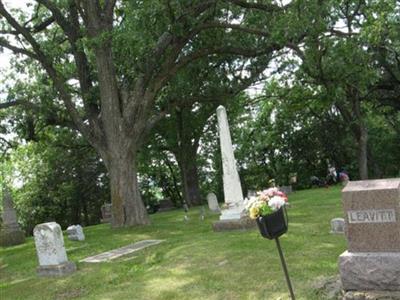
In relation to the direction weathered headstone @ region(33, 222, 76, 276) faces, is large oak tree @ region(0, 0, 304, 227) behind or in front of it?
behind

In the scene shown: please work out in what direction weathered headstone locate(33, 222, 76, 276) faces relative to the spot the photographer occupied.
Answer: facing the viewer

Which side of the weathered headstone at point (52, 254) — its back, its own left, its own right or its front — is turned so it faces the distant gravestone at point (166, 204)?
back

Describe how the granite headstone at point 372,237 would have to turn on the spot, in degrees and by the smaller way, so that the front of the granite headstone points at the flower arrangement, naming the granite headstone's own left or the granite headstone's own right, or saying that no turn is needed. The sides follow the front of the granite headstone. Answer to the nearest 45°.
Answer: approximately 90° to the granite headstone's own right

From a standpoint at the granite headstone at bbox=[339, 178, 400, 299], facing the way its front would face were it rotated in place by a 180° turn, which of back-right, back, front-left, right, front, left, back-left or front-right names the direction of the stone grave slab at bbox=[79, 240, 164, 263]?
front-left

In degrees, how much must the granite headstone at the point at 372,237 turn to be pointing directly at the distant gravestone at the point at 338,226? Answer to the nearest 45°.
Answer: approximately 180°

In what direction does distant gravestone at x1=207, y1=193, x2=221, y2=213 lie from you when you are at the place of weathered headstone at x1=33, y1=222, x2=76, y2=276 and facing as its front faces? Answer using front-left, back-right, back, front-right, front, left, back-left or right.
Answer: back-left

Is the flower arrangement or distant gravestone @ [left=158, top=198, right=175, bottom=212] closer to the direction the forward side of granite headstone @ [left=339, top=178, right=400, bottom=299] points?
the flower arrangement

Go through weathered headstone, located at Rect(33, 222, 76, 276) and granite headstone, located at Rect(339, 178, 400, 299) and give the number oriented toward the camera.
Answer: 2

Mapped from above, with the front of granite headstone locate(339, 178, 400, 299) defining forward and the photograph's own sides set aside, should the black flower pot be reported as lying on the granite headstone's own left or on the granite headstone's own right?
on the granite headstone's own right

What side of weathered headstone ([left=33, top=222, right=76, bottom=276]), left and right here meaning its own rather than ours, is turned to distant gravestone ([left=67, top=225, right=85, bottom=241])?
back

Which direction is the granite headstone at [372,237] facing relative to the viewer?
toward the camera

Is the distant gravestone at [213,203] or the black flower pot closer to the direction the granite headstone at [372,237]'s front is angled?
the black flower pot

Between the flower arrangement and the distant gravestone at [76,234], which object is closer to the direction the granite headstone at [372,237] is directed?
the flower arrangement

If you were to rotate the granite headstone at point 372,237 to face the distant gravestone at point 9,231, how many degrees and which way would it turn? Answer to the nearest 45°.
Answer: approximately 135° to its right

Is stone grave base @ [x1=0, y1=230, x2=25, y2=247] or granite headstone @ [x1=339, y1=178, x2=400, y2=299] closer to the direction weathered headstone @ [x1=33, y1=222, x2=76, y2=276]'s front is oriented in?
the granite headstone
